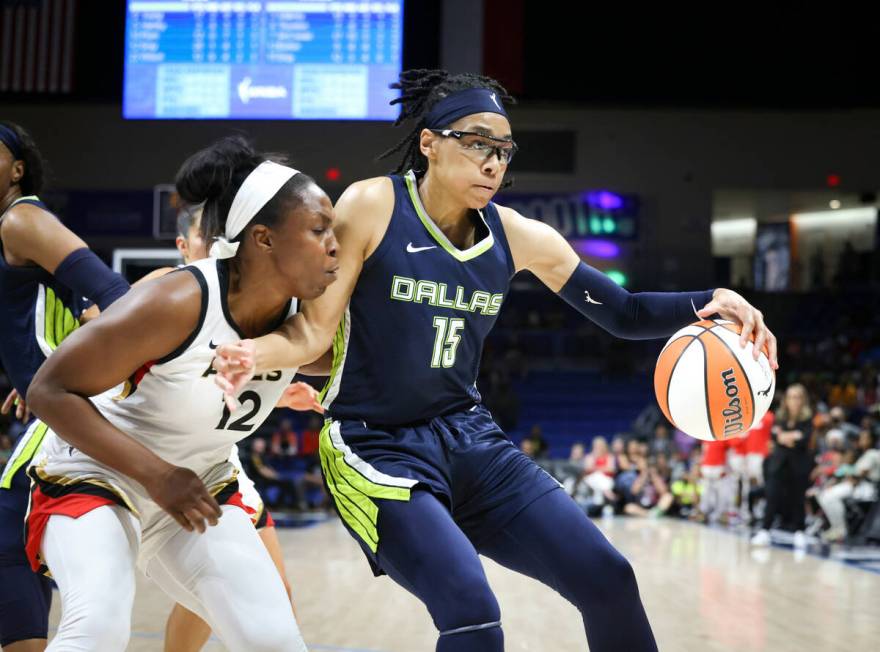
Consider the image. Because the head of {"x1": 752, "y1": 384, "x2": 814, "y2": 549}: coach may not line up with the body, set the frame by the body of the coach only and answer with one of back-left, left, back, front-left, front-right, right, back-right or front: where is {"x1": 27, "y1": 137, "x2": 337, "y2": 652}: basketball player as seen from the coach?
front

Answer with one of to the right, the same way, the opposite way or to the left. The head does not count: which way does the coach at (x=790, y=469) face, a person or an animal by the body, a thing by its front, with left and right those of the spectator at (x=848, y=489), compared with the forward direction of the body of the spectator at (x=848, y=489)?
to the left

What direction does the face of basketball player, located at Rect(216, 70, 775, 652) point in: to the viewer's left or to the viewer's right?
to the viewer's right

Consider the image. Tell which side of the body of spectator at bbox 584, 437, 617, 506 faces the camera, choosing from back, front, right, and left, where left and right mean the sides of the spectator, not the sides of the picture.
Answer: front

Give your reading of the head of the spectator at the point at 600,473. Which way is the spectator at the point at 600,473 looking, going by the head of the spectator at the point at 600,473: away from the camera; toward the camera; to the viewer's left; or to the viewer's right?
toward the camera

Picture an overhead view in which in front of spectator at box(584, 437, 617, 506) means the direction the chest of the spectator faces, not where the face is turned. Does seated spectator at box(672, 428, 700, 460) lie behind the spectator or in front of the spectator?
behind

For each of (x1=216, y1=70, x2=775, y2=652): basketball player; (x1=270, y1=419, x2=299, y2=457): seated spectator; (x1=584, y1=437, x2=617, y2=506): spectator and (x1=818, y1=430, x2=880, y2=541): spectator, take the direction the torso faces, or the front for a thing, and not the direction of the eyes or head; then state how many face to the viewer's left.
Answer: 1

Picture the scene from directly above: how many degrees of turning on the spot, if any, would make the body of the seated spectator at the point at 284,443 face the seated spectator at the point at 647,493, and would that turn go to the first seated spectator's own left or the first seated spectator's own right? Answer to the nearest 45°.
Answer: approximately 90° to the first seated spectator's own left

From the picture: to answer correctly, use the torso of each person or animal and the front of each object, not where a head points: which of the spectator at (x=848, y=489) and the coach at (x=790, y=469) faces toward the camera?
the coach at (x=790, y=469)

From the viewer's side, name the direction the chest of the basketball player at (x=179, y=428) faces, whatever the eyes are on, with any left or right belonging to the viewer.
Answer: facing the viewer and to the right of the viewer

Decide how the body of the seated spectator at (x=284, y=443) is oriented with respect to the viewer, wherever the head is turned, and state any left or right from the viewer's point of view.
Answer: facing the viewer

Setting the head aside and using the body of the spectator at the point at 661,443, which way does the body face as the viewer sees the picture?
toward the camera

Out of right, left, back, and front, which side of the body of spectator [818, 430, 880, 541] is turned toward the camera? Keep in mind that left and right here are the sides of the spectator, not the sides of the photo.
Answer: left

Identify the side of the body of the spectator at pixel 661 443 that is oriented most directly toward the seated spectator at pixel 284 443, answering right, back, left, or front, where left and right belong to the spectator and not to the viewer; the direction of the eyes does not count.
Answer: right

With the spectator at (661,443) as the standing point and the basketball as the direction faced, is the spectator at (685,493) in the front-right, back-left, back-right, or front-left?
front-left

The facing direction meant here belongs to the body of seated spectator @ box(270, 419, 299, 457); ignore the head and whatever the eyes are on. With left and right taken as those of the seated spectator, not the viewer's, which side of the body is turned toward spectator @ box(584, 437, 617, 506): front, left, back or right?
left

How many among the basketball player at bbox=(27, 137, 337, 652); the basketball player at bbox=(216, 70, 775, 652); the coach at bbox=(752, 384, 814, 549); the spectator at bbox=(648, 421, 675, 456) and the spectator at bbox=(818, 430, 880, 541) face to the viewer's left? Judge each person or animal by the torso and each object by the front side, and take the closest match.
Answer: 1
